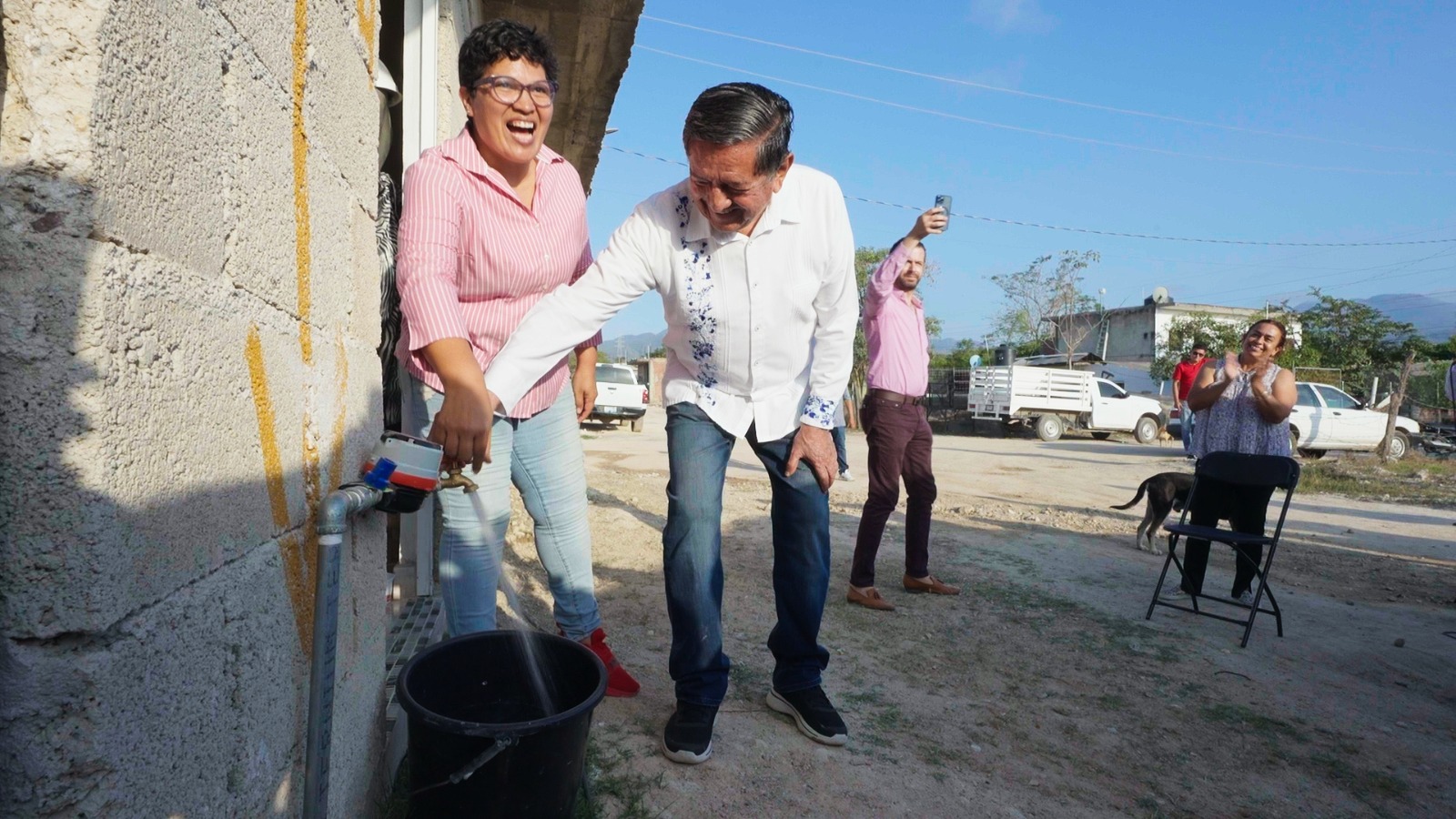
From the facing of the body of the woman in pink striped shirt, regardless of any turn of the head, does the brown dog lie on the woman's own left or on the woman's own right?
on the woman's own left

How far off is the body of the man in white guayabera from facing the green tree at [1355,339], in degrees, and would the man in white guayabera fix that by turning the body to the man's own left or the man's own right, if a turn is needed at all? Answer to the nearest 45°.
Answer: approximately 135° to the man's own left

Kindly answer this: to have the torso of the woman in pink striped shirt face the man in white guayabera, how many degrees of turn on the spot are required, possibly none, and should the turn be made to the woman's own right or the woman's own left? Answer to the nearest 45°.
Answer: approximately 45° to the woman's own left

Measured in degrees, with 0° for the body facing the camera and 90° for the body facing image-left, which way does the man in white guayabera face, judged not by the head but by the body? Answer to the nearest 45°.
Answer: approximately 0°

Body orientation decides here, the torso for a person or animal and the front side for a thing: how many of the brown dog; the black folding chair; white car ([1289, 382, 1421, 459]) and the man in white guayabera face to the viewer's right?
2

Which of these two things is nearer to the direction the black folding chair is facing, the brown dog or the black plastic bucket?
the black plastic bucket

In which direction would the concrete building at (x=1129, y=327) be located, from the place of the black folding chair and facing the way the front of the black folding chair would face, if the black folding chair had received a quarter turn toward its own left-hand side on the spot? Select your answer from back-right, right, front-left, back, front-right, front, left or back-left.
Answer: back-left

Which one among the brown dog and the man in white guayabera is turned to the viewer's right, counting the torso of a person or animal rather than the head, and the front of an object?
the brown dog

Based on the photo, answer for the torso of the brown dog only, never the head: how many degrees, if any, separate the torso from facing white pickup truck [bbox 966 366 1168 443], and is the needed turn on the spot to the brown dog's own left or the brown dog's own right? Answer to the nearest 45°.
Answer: approximately 90° to the brown dog's own left

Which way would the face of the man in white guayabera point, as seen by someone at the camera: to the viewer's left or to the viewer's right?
to the viewer's left

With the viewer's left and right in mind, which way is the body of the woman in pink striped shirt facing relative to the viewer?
facing the viewer and to the right of the viewer

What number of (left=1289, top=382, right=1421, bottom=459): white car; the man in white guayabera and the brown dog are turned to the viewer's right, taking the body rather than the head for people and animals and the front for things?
2

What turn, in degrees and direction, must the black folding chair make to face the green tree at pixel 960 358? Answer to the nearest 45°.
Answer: approximately 135° to its right
